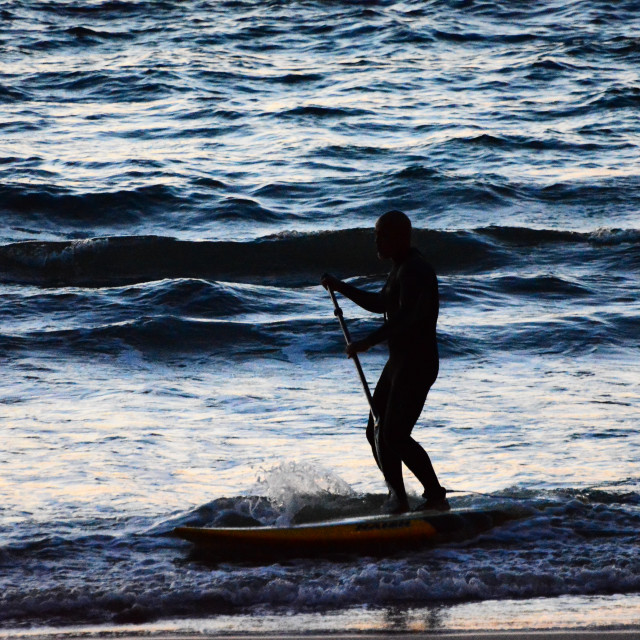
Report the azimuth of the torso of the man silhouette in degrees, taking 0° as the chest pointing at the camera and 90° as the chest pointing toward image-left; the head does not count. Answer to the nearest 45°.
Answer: approximately 90°
